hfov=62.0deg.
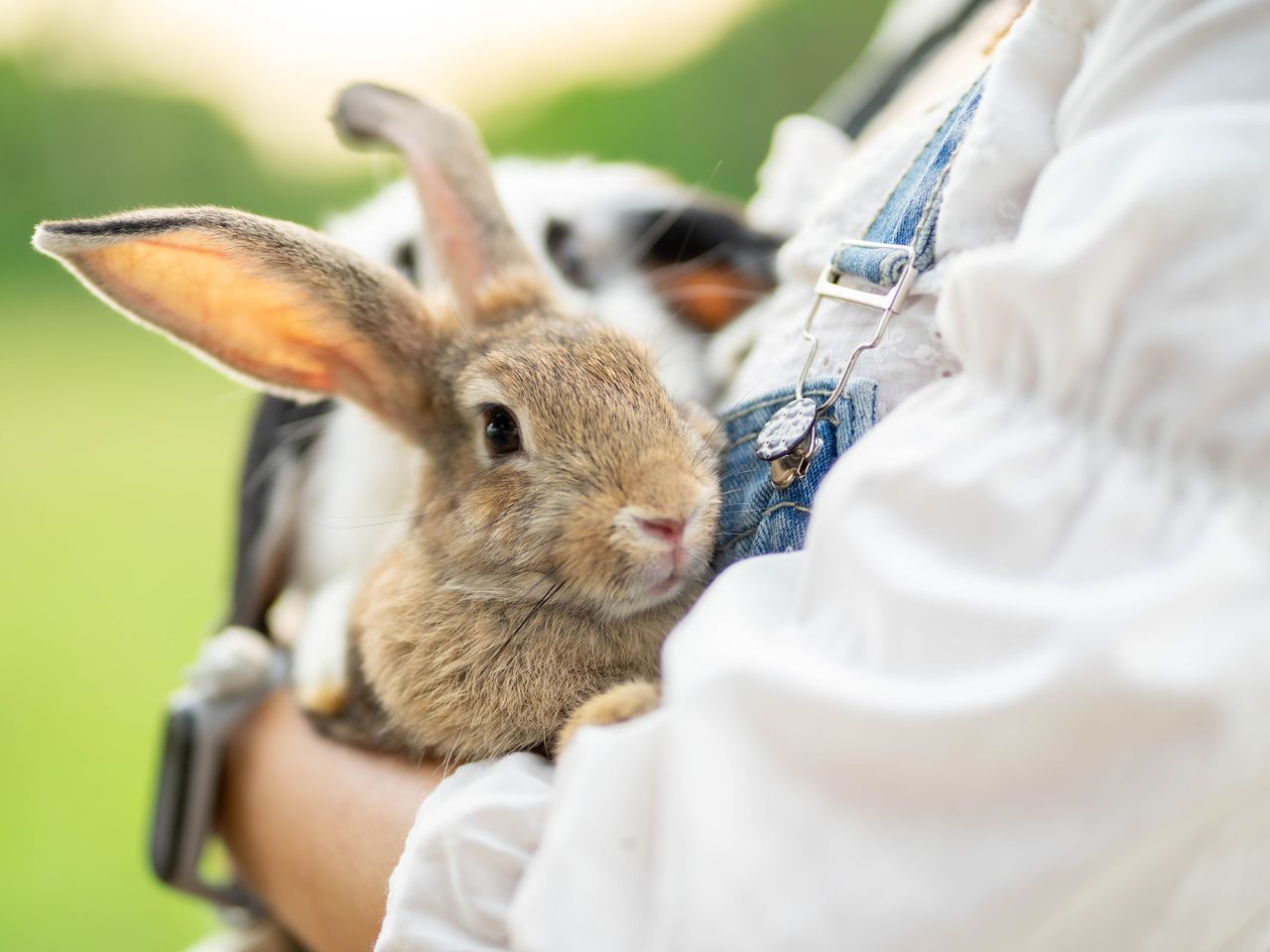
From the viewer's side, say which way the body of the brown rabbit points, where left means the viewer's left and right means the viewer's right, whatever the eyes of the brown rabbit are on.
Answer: facing the viewer and to the right of the viewer
